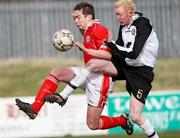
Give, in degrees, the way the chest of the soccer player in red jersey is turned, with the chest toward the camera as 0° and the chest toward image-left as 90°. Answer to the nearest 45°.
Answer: approximately 90°
